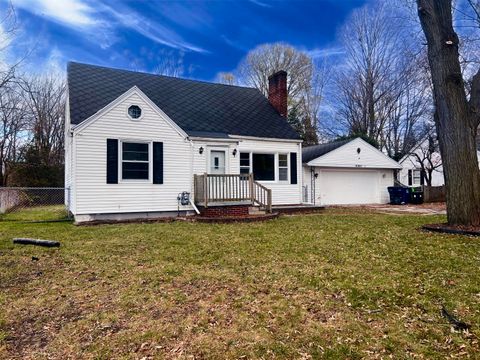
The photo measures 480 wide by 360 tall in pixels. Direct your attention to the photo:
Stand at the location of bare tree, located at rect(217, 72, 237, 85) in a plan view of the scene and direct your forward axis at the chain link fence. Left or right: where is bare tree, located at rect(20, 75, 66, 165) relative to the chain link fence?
right

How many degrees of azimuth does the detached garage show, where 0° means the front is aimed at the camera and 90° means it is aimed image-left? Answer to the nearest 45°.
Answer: approximately 0°

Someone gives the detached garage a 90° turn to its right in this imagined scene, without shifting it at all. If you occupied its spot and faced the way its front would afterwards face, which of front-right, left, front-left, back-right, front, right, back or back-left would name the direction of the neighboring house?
back-right

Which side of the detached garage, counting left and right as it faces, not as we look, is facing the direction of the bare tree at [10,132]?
right

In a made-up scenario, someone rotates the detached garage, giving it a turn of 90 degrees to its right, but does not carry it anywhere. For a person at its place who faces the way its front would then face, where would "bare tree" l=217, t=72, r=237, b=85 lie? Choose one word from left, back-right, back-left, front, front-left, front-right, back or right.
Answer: front-right

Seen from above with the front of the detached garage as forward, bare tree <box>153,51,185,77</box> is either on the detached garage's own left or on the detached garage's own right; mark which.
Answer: on the detached garage's own right

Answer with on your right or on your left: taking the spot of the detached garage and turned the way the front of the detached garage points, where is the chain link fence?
on your right

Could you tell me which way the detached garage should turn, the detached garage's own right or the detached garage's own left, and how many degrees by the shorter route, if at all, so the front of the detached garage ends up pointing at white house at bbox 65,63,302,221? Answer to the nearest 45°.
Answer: approximately 45° to the detached garage's own right

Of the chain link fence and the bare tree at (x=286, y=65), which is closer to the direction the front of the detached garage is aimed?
the chain link fence

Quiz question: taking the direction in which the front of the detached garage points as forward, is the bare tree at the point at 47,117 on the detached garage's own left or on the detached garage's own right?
on the detached garage's own right
